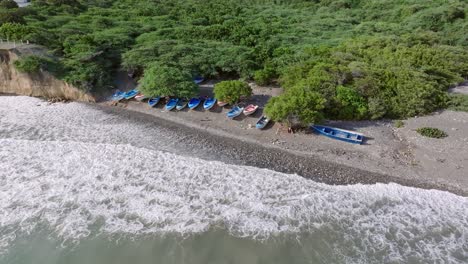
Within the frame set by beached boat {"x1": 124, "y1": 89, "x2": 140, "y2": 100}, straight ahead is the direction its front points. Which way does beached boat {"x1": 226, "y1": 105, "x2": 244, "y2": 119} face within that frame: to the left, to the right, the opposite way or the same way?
the same way

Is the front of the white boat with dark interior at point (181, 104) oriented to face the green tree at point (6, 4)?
no

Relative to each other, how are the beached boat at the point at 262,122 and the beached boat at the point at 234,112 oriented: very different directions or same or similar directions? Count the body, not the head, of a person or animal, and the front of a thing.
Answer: same or similar directions

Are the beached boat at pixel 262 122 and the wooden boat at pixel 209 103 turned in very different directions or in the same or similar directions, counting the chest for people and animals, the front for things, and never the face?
same or similar directions

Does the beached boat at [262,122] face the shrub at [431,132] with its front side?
no

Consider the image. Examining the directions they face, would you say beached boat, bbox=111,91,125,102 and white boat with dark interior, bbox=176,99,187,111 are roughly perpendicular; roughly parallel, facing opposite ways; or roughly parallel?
roughly parallel

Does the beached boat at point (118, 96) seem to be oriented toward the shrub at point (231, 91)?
no
